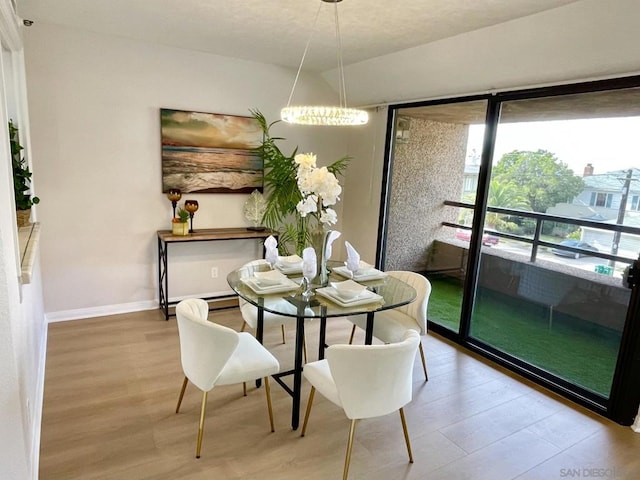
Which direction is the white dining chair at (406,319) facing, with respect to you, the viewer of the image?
facing the viewer and to the left of the viewer

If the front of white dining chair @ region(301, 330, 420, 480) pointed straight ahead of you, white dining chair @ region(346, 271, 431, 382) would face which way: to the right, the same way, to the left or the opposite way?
to the left

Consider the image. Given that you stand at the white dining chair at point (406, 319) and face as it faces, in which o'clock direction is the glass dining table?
The glass dining table is roughly at 12 o'clock from the white dining chair.

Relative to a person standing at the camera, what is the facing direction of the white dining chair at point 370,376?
facing away from the viewer and to the left of the viewer

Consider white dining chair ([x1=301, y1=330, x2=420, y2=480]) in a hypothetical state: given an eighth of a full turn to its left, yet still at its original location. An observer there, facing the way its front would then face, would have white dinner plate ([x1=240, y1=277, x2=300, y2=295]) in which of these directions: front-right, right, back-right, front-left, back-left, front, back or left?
front-right

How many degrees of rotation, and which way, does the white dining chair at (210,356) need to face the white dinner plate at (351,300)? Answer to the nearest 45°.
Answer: approximately 45° to its right

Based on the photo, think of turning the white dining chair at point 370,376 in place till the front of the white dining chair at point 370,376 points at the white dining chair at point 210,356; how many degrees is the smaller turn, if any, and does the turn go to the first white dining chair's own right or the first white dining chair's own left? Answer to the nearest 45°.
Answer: approximately 45° to the first white dining chair's own left

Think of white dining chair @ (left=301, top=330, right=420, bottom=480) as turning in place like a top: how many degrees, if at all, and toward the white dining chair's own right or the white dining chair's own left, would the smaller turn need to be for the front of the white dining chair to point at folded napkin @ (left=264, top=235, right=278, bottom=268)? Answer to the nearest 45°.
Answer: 0° — it already faces it

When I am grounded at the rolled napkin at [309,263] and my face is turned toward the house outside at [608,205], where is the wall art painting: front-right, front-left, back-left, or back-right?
front-left

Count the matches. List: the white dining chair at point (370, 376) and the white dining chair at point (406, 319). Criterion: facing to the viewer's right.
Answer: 0

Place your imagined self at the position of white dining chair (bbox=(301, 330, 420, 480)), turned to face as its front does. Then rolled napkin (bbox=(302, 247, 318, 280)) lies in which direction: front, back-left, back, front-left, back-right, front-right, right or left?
front

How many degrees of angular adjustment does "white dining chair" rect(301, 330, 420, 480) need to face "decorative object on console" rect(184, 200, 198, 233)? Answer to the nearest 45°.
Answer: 0° — it already faces it

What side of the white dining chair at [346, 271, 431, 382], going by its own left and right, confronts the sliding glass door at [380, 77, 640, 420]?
back

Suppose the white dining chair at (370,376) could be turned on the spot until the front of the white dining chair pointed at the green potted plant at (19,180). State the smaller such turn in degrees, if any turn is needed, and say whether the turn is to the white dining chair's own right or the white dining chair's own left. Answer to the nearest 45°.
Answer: approximately 45° to the white dining chair's own left

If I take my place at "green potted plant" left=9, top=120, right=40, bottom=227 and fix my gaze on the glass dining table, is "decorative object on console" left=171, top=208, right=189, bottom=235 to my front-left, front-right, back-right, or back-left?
front-left

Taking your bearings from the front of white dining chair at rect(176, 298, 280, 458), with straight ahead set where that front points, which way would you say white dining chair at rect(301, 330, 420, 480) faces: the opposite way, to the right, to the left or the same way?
to the left

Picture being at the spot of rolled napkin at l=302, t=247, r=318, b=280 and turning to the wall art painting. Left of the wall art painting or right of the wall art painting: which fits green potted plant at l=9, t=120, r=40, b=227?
left

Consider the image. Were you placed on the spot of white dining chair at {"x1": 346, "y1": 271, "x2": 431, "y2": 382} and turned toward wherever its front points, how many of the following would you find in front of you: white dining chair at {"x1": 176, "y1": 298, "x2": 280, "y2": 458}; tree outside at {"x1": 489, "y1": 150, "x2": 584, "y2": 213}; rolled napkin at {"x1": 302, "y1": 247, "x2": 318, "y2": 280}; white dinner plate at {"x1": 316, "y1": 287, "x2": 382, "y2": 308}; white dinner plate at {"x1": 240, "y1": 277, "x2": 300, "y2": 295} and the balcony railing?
4

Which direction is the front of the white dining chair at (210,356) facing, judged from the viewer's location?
facing away from the viewer and to the right of the viewer

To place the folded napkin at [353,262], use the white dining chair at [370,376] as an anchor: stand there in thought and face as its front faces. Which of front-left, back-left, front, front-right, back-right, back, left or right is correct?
front-right
